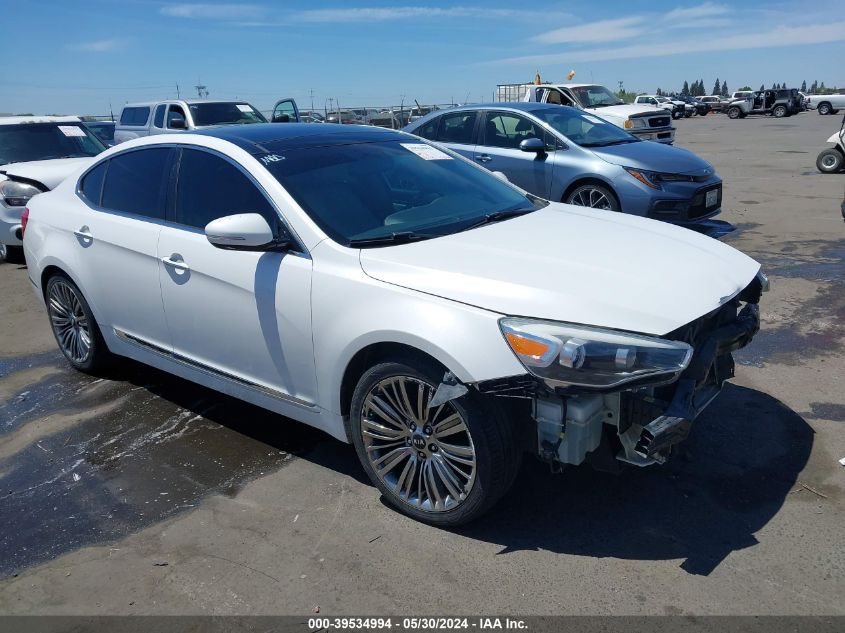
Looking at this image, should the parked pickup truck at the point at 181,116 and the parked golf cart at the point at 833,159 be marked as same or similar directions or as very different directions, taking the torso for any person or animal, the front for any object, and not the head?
very different directions

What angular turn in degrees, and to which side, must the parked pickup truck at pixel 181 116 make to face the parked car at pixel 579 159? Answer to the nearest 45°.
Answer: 0° — it already faces it

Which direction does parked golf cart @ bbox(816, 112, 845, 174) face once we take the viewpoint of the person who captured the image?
facing to the left of the viewer

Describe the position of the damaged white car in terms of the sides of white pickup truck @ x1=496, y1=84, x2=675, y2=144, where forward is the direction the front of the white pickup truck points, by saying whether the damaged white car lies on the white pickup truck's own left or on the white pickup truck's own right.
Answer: on the white pickup truck's own right

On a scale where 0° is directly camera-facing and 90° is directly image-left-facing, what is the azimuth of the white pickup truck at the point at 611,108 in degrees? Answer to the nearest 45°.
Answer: approximately 315°

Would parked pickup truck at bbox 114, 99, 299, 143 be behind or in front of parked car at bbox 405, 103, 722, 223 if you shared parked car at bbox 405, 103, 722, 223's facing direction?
behind

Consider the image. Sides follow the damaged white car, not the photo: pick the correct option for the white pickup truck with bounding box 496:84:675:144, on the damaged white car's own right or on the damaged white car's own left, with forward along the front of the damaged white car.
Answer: on the damaged white car's own left

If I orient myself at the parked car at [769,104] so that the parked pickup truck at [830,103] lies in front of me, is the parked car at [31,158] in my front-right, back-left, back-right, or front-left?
back-right

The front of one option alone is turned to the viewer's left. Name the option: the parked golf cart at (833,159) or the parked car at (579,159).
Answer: the parked golf cart at (833,159)

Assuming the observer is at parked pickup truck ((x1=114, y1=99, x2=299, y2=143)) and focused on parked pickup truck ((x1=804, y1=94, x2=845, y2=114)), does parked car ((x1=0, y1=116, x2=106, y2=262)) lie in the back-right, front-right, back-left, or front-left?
back-right

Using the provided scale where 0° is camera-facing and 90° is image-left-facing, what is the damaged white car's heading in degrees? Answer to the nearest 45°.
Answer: approximately 315°
